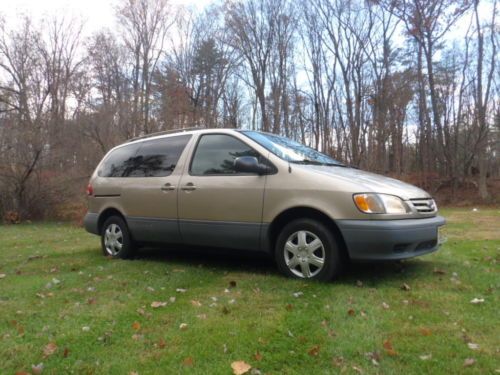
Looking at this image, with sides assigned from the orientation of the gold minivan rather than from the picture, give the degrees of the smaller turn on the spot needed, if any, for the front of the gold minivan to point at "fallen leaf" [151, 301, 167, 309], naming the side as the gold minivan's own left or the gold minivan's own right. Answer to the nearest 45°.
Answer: approximately 90° to the gold minivan's own right

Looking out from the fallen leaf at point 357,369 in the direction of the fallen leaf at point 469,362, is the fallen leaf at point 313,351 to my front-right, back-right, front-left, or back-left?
back-left

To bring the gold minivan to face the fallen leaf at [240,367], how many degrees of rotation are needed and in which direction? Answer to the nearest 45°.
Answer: approximately 45° to its right

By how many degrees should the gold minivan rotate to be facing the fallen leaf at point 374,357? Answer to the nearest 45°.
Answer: approximately 45° to its right

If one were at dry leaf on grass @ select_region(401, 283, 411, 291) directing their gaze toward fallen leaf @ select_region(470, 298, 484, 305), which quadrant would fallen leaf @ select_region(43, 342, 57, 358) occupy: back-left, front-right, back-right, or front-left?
back-right

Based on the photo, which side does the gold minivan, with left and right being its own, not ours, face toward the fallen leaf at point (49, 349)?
right

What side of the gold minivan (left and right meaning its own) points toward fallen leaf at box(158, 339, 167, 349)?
right

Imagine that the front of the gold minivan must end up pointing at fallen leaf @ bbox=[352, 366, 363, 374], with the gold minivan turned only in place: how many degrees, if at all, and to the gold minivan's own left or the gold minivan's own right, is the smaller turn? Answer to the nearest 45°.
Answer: approximately 45° to the gold minivan's own right

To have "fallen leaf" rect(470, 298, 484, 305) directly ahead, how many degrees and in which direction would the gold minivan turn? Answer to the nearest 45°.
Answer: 0° — it already faces it

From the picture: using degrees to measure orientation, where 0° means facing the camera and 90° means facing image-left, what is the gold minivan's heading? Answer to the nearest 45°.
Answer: approximately 315°

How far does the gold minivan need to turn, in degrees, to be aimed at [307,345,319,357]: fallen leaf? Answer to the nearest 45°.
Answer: approximately 45° to its right

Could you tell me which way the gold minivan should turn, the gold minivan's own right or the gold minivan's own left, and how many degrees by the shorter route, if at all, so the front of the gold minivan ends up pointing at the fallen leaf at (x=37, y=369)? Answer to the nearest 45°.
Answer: approximately 90° to the gold minivan's own right
